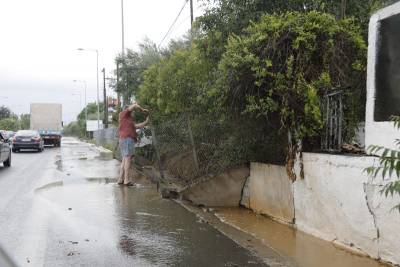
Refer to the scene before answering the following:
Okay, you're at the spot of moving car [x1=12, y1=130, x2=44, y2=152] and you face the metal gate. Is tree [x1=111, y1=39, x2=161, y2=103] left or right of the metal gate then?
left

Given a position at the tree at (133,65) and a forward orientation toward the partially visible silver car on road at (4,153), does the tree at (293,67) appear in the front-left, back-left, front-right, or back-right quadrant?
front-left

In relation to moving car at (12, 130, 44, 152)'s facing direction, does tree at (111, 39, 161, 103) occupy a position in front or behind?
behind

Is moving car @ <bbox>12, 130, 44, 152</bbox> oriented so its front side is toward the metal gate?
no
